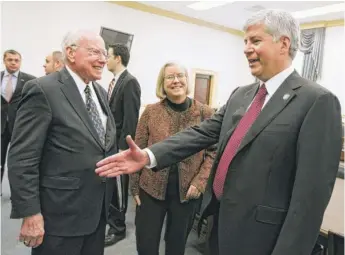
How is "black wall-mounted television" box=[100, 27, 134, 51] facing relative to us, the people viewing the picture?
facing the viewer and to the right of the viewer

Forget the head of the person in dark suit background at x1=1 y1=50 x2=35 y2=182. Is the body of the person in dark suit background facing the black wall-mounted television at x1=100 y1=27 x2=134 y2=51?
no

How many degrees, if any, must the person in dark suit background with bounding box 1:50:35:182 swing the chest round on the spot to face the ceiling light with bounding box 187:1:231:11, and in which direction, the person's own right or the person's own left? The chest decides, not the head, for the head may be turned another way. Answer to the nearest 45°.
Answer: approximately 135° to the person's own left

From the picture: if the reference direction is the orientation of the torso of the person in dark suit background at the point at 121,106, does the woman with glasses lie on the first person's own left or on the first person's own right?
on the first person's own left

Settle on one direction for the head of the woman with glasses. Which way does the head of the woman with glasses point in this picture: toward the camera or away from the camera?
toward the camera

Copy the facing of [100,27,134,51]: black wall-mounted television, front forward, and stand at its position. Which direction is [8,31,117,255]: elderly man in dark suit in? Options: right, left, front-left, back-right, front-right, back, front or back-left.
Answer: front-right

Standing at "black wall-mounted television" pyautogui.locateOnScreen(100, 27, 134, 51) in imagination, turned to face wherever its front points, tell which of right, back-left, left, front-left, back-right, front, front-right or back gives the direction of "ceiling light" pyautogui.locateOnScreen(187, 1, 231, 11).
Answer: front-left

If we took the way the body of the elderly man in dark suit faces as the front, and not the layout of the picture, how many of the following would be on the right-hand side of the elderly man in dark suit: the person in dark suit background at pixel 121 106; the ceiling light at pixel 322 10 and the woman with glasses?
0

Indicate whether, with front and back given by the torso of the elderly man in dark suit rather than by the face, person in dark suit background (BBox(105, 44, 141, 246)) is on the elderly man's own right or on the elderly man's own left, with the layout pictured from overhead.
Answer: on the elderly man's own left

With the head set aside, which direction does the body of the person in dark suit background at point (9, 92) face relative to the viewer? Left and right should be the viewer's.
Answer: facing the viewer

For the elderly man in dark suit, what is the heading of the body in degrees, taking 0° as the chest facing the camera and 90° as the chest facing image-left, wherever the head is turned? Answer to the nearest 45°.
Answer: approximately 315°

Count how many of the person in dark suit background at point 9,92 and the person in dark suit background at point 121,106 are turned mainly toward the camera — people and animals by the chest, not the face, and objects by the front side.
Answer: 1

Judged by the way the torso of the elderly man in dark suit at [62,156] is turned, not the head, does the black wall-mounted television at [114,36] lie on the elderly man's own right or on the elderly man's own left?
on the elderly man's own left

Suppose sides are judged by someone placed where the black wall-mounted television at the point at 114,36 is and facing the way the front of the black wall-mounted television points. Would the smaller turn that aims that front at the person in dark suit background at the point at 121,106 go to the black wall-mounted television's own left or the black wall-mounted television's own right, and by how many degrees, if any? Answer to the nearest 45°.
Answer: approximately 45° to the black wall-mounted television's own right

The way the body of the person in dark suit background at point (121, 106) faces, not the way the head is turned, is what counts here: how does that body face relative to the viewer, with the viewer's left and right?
facing to the left of the viewer

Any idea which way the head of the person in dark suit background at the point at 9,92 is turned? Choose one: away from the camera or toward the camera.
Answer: toward the camera
